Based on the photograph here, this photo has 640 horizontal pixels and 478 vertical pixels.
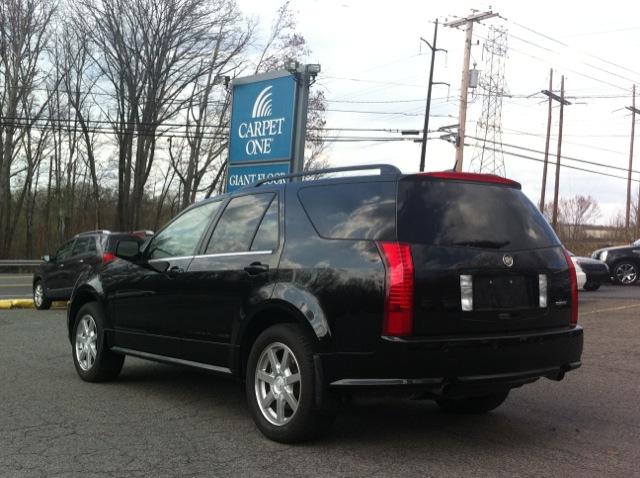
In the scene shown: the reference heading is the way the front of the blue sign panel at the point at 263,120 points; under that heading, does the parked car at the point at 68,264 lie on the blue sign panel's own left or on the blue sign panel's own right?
on the blue sign panel's own right

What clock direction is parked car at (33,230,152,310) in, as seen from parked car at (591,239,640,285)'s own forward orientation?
parked car at (33,230,152,310) is roughly at 12 o'clock from parked car at (591,239,640,285).

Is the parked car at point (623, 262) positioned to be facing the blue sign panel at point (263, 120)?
yes

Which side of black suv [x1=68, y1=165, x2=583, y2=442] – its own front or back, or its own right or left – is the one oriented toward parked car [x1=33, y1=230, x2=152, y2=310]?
front

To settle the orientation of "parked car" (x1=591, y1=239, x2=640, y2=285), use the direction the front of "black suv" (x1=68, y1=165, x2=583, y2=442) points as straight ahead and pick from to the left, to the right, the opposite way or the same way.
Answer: to the left

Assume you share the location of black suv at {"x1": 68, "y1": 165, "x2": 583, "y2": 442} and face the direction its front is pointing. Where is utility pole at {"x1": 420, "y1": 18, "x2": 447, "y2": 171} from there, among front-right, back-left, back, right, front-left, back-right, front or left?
front-right

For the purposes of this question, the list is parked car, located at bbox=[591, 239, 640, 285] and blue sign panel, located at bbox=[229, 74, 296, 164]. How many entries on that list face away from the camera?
0

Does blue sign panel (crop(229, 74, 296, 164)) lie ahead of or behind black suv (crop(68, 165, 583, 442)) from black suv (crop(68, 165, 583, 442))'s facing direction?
ahead

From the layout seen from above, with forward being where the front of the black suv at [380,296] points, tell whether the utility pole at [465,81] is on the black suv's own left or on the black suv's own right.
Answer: on the black suv's own right

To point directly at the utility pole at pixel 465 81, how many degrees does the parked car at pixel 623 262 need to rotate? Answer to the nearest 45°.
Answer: approximately 90° to its right

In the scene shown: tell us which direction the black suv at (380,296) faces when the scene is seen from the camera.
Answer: facing away from the viewer and to the left of the viewer

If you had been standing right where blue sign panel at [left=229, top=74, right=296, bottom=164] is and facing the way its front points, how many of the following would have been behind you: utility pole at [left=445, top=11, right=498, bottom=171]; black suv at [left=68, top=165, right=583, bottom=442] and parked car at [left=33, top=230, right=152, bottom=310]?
1

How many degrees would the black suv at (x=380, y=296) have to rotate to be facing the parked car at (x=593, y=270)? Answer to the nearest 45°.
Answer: approximately 90° to its right

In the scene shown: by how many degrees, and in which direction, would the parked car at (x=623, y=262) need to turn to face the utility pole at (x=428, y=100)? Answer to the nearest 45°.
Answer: approximately 90° to its right
